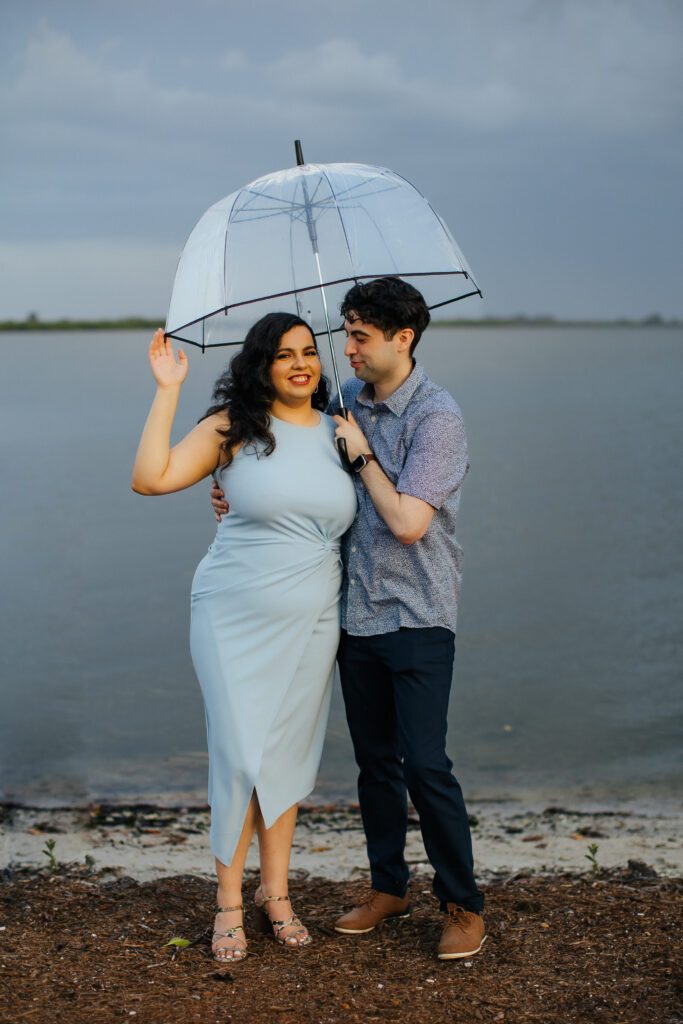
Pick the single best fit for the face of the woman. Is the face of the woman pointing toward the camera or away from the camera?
toward the camera

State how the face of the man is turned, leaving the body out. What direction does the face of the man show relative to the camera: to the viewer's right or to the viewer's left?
to the viewer's left

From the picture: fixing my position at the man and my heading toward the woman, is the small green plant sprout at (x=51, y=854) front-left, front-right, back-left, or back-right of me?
front-right

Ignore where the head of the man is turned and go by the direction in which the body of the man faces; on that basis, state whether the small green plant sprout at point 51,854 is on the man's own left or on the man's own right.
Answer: on the man's own right

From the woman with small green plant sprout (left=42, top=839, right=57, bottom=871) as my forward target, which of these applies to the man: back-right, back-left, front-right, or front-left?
back-right

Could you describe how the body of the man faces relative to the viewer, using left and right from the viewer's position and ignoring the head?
facing the viewer and to the left of the viewer
